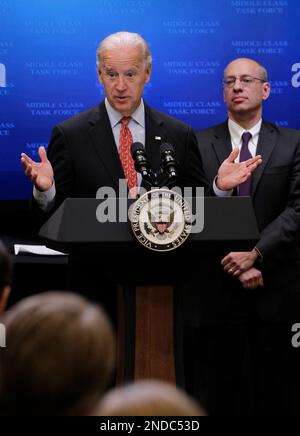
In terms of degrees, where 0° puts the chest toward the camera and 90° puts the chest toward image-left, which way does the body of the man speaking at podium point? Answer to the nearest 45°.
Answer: approximately 0°

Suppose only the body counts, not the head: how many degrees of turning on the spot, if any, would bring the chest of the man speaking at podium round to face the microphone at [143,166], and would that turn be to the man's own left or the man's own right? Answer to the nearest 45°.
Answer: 0° — they already face it

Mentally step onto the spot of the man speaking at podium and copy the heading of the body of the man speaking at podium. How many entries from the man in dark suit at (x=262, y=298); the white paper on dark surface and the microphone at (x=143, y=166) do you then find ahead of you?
1

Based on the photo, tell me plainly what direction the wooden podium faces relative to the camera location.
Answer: facing the viewer

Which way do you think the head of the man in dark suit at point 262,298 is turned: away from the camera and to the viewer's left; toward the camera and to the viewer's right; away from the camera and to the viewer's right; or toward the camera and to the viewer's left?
toward the camera and to the viewer's left

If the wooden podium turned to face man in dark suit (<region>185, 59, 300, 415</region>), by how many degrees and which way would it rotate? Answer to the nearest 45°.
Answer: approximately 135° to its left
